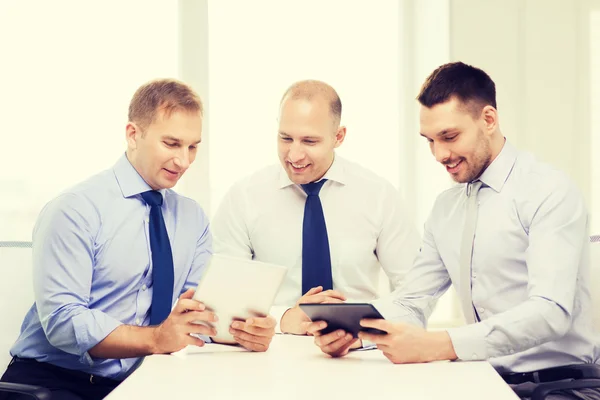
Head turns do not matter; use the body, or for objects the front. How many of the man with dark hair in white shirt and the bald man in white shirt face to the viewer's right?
0

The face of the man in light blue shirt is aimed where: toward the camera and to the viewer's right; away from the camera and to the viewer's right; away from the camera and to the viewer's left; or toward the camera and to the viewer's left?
toward the camera and to the viewer's right

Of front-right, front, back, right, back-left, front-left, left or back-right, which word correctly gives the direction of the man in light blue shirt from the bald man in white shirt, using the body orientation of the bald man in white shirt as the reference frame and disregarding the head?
front-right

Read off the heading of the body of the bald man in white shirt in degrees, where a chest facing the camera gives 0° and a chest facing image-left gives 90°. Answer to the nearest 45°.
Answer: approximately 0°

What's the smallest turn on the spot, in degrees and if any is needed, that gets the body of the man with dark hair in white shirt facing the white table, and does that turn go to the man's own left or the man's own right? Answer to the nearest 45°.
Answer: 0° — they already face it

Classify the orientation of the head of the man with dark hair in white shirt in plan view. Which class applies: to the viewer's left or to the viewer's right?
to the viewer's left

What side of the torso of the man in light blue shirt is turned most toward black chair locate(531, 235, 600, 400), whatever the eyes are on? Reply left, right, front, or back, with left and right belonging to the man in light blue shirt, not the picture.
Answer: front

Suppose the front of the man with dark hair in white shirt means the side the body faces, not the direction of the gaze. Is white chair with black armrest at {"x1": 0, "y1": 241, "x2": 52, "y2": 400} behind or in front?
in front

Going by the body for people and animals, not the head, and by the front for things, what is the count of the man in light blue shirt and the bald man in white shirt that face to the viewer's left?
0
